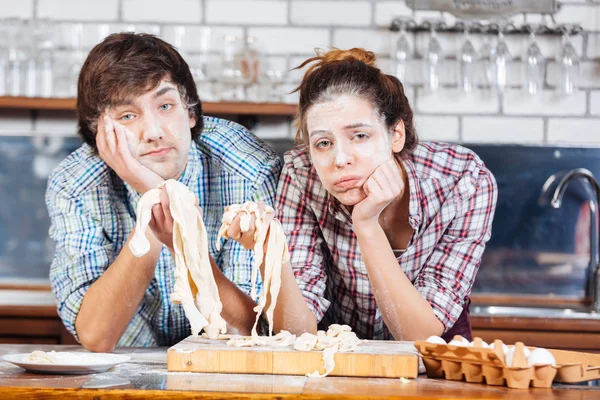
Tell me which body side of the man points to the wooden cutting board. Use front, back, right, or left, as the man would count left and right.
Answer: front

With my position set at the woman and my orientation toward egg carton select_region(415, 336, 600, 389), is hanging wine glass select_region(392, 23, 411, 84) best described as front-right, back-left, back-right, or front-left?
back-left

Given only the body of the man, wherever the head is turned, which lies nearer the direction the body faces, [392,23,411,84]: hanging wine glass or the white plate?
the white plate

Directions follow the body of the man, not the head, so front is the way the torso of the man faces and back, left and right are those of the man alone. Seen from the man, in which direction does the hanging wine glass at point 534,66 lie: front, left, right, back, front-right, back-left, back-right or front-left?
back-left

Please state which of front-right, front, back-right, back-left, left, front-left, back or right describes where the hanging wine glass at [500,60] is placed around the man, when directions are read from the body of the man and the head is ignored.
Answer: back-left

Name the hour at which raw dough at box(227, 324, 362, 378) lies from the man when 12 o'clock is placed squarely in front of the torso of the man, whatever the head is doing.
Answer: The raw dough is roughly at 11 o'clock from the man.

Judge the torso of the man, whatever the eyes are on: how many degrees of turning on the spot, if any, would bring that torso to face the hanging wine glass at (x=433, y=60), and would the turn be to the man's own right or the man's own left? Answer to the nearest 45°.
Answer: approximately 135° to the man's own left

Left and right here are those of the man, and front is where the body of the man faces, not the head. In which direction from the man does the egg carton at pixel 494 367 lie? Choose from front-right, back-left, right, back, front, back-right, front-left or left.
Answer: front-left

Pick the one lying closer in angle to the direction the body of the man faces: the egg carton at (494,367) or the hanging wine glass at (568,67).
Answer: the egg carton

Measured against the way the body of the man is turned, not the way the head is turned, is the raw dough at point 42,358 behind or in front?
in front

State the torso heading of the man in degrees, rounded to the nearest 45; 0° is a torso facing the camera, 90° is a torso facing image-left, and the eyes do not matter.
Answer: approximately 0°

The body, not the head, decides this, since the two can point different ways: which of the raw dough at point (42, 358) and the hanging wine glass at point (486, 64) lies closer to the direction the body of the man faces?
the raw dough

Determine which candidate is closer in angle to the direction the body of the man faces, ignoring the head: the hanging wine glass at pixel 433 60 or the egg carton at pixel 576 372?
the egg carton

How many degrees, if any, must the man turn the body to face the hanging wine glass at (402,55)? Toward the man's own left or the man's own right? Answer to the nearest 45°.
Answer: approximately 135° to the man's own left
